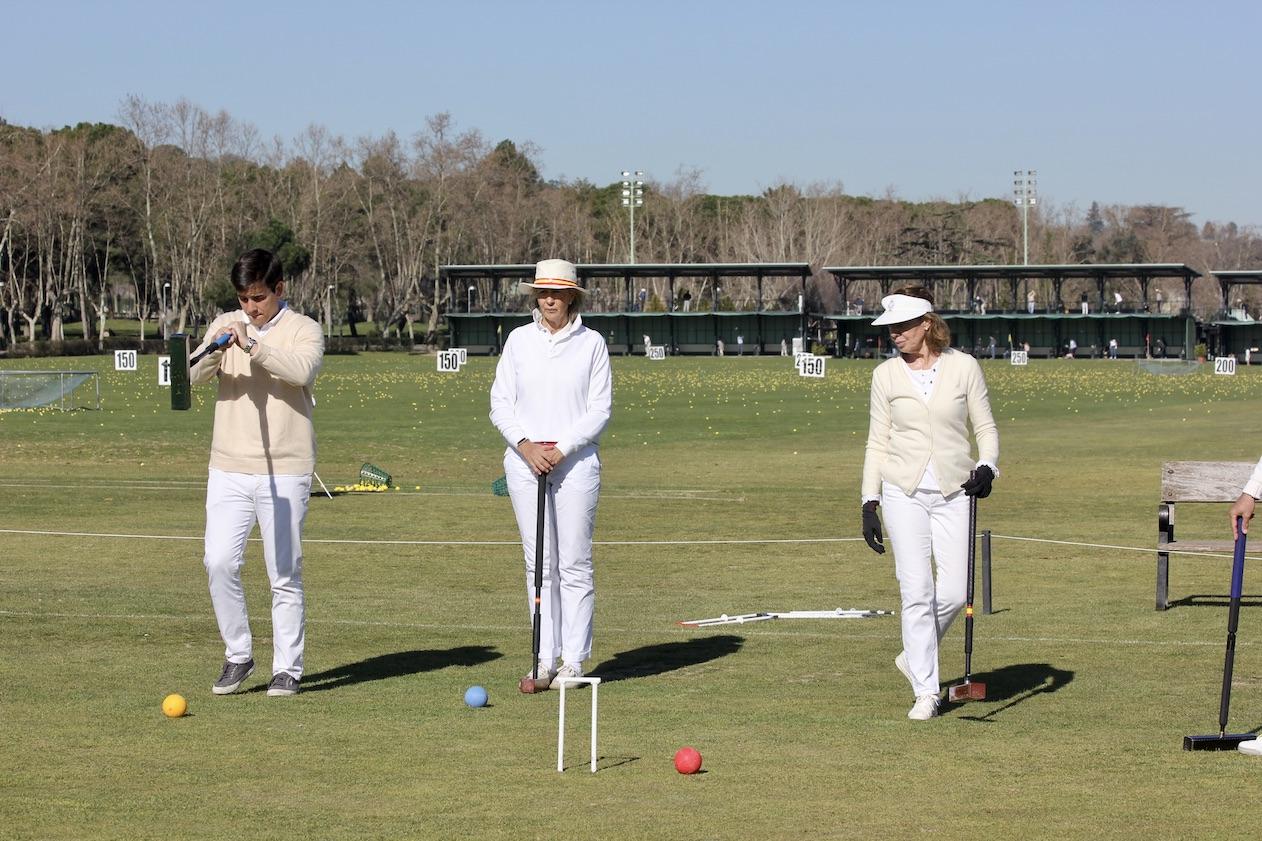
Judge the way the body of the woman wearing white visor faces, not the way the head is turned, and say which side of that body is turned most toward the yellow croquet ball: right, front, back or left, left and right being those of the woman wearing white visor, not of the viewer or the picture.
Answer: right

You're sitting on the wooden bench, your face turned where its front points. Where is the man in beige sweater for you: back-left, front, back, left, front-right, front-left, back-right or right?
front-right

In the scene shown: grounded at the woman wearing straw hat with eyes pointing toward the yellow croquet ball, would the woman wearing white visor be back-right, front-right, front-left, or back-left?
back-left

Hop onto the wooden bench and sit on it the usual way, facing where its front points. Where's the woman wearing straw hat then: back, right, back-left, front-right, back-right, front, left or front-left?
front-right

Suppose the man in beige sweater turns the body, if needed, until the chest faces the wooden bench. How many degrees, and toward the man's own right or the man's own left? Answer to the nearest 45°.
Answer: approximately 90° to the man's own left

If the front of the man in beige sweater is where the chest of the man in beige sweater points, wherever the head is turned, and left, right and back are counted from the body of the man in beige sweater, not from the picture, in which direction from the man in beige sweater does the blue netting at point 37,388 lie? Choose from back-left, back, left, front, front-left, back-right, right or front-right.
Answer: back

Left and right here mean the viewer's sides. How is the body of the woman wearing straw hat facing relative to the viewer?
facing the viewer

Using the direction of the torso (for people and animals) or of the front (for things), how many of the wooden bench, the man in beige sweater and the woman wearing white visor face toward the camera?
3

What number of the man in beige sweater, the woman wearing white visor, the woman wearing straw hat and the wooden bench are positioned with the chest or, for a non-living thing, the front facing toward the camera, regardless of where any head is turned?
4

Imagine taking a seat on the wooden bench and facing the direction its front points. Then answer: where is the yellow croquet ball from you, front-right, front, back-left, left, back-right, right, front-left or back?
front-right

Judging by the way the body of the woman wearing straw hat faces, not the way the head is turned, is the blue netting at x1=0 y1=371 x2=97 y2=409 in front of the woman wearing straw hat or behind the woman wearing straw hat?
behind

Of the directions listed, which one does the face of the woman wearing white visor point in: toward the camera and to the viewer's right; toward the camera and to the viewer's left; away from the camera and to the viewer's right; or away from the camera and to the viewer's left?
toward the camera and to the viewer's left

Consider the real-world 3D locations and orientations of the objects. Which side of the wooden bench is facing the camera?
front

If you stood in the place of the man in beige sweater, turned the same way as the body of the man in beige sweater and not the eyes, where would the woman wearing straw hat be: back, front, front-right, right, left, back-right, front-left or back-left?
left
